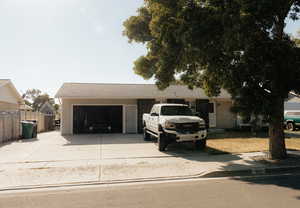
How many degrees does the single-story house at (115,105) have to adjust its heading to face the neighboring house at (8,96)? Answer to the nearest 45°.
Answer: approximately 90° to its right

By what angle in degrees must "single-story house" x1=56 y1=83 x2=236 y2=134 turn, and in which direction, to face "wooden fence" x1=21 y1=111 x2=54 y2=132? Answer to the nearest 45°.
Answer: approximately 135° to its right

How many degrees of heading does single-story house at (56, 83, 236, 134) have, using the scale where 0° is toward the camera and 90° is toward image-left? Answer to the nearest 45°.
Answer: approximately 0°

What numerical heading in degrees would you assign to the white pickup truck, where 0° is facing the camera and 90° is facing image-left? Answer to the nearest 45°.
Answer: approximately 315°

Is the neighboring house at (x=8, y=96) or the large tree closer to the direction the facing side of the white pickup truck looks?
the large tree

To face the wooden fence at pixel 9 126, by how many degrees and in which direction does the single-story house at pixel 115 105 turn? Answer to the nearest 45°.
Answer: approximately 45° to its right

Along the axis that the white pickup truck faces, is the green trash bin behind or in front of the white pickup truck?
behind

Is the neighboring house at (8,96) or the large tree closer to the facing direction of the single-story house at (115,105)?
the large tree
